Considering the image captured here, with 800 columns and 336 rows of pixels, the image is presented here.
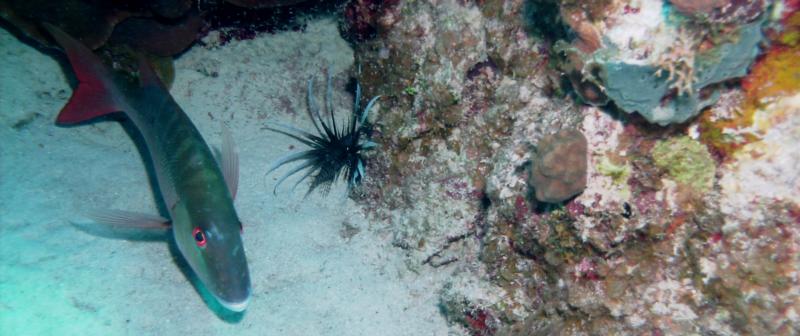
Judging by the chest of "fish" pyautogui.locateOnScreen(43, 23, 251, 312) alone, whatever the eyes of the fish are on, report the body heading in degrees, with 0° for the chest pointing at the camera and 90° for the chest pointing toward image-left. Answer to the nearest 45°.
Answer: approximately 315°

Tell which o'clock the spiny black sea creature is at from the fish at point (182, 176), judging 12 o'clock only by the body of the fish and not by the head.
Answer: The spiny black sea creature is roughly at 10 o'clock from the fish.
